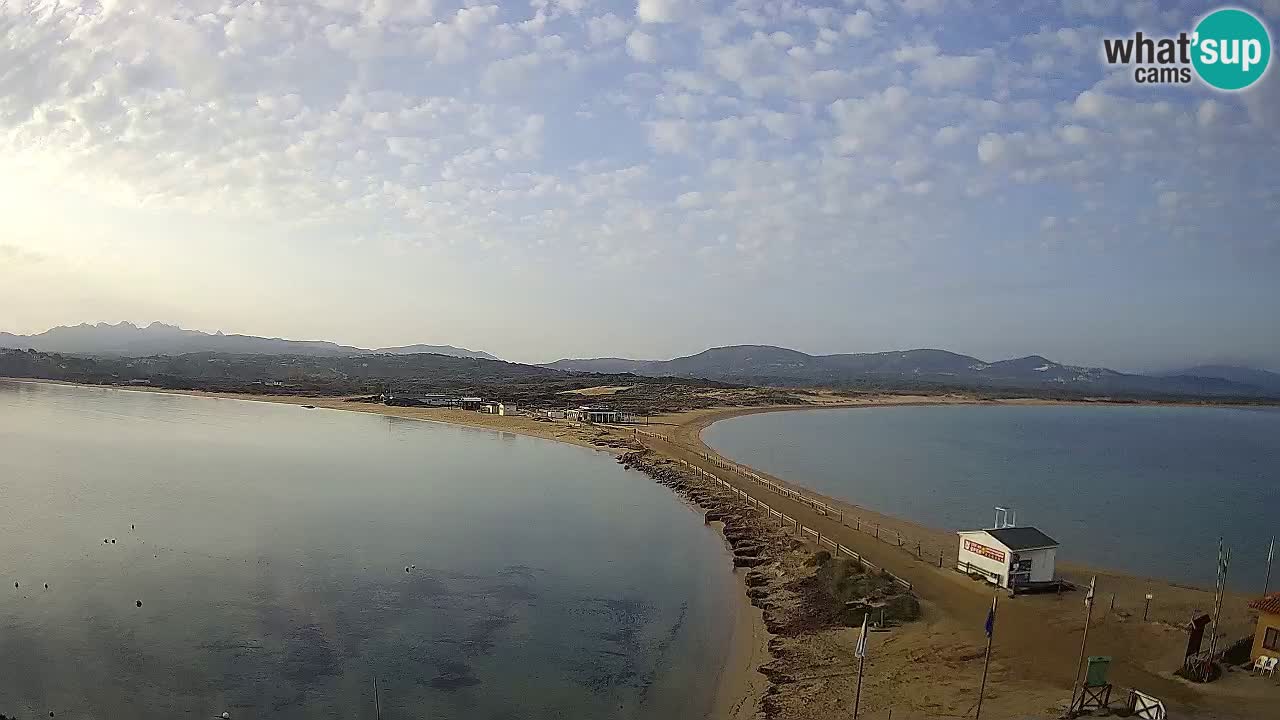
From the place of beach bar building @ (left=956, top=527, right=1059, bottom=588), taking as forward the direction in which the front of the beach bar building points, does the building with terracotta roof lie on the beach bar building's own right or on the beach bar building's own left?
on the beach bar building's own left

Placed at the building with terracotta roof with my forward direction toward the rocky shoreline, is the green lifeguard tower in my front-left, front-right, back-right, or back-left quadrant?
front-left

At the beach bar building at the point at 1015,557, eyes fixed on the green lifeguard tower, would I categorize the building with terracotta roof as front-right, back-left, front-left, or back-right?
front-left

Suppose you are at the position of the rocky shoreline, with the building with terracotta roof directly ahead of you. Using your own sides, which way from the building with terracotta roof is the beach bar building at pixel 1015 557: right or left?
left
